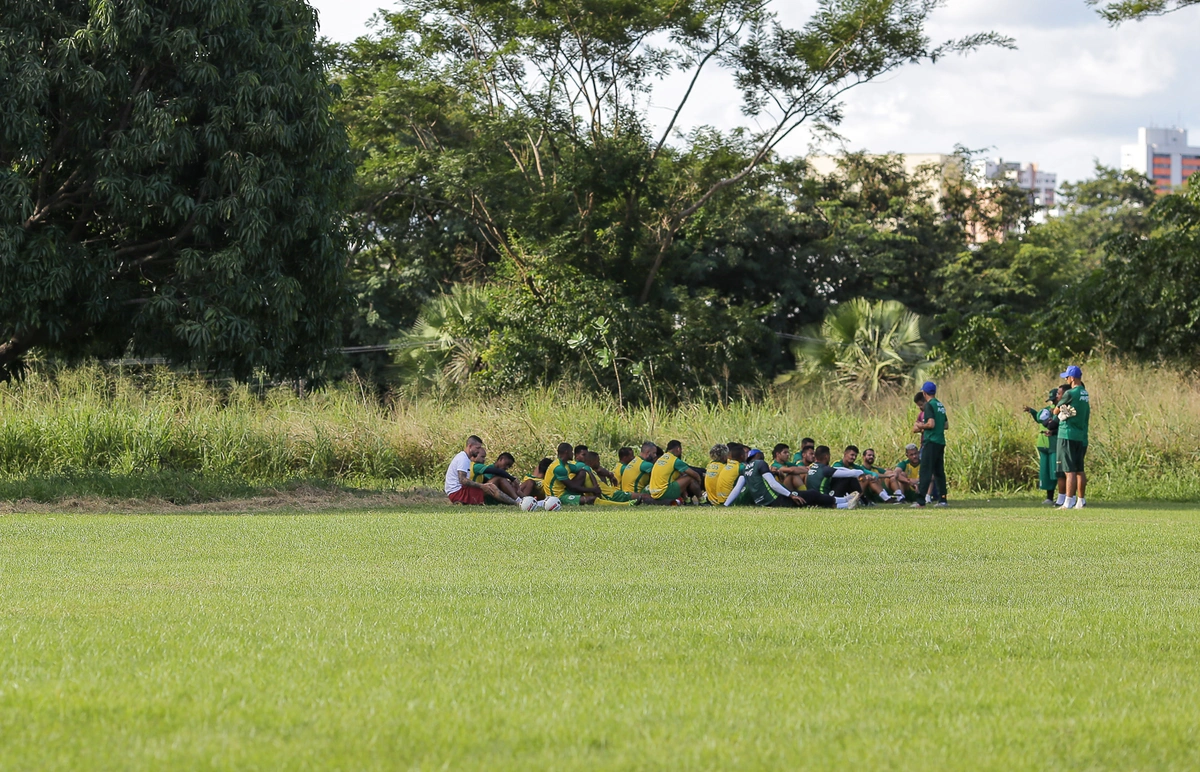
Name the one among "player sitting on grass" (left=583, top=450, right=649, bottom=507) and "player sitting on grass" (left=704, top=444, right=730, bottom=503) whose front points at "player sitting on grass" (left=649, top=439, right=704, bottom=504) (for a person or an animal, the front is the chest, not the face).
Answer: "player sitting on grass" (left=583, top=450, right=649, bottom=507)

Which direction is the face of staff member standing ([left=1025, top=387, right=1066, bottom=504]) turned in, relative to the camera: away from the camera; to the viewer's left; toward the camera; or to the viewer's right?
to the viewer's left

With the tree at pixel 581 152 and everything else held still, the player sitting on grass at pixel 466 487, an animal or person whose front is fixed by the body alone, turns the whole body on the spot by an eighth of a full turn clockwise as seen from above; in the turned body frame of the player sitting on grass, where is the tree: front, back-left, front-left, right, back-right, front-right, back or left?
back-left

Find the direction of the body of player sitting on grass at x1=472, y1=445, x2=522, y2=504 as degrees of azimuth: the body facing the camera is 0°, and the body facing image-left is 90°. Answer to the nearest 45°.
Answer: approximately 270°

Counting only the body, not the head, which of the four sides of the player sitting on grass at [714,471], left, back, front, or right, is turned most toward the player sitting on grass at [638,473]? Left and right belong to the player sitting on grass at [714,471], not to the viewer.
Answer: left

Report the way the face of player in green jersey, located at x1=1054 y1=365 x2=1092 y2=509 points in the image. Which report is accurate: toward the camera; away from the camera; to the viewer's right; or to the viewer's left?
to the viewer's left

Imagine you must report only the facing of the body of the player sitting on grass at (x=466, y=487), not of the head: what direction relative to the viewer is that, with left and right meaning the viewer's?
facing to the right of the viewer

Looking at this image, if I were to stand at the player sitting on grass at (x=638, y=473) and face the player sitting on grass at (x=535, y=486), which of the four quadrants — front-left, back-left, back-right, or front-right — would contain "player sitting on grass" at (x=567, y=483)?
front-left

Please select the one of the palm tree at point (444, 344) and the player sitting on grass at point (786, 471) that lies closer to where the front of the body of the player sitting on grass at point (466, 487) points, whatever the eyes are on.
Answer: the player sitting on grass

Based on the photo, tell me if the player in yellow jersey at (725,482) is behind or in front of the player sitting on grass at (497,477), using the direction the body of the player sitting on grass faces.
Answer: in front
